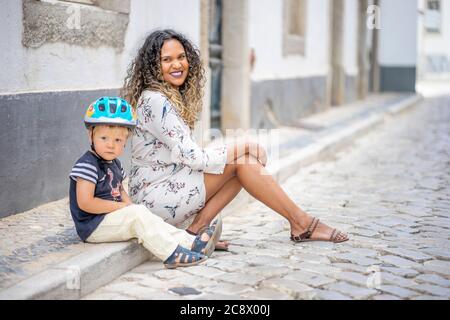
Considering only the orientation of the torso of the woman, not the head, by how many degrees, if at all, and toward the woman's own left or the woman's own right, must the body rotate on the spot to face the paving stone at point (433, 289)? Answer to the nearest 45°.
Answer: approximately 45° to the woman's own right

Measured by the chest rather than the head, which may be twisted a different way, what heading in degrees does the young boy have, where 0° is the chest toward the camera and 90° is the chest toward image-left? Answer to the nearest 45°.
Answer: approximately 315°

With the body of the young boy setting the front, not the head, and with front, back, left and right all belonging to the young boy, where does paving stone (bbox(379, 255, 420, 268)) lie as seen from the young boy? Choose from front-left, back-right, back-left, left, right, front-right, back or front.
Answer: front-left

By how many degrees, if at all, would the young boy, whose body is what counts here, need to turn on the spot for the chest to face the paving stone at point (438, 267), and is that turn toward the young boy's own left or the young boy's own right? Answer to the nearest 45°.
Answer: approximately 45° to the young boy's own left

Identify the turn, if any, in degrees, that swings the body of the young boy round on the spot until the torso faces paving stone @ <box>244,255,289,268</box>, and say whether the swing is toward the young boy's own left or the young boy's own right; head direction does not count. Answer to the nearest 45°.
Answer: approximately 45° to the young boy's own left

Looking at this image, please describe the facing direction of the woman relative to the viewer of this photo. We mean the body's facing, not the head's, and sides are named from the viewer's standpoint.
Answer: facing to the right of the viewer

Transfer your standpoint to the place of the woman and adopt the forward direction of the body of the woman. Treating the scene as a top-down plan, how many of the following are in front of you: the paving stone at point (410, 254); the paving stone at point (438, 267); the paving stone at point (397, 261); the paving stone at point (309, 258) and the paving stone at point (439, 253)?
5

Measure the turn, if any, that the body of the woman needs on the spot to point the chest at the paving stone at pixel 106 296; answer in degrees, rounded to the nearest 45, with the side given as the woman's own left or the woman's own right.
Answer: approximately 90° to the woman's own right

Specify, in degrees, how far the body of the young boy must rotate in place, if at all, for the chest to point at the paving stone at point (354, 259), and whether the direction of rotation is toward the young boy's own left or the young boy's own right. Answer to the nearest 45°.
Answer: approximately 45° to the young boy's own left

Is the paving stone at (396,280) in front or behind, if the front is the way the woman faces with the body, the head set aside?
in front

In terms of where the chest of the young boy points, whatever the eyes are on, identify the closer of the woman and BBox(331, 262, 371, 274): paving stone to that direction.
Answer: the paving stone

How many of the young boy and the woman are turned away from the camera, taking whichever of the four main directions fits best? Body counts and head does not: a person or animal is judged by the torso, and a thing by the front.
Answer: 0

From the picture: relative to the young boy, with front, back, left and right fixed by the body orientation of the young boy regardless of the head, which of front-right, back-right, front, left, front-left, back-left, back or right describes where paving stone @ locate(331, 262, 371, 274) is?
front-left
